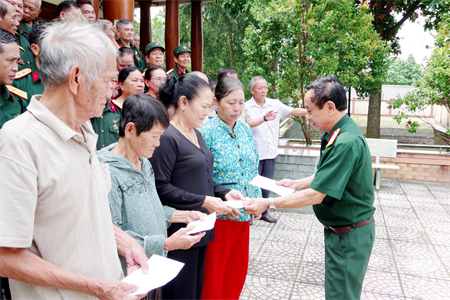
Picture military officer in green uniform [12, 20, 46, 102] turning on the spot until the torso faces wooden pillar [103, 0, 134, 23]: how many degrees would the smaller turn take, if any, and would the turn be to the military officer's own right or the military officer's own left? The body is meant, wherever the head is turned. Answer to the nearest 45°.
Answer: approximately 90° to the military officer's own left

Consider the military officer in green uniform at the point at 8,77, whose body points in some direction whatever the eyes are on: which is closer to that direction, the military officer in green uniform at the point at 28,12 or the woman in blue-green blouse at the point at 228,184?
the woman in blue-green blouse

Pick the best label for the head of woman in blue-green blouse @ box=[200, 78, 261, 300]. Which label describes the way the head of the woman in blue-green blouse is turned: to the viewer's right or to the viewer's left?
to the viewer's right

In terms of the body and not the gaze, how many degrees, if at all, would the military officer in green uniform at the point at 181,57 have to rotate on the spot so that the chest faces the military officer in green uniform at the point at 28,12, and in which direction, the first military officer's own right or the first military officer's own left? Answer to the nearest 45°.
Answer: approximately 90° to the first military officer's own right

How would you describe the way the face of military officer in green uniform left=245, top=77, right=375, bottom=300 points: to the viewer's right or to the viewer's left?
to the viewer's left

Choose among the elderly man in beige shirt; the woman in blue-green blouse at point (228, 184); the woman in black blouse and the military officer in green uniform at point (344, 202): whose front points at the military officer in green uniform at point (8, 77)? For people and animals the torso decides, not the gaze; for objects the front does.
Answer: the military officer in green uniform at point (344, 202)

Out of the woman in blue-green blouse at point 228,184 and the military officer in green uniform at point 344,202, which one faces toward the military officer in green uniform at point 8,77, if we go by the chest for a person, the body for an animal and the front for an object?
the military officer in green uniform at point 344,202

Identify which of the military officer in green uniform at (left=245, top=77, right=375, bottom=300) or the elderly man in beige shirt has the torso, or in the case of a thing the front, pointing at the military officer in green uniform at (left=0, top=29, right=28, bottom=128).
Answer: the military officer in green uniform at (left=245, top=77, right=375, bottom=300)

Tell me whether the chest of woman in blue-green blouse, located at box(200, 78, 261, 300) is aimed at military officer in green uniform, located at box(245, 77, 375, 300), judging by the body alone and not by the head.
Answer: yes

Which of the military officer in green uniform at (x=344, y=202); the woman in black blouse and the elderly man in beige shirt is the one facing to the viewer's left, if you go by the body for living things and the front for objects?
the military officer in green uniform

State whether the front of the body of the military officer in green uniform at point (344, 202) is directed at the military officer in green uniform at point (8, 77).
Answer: yes

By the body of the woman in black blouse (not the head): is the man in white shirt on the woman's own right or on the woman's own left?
on the woman's own left
